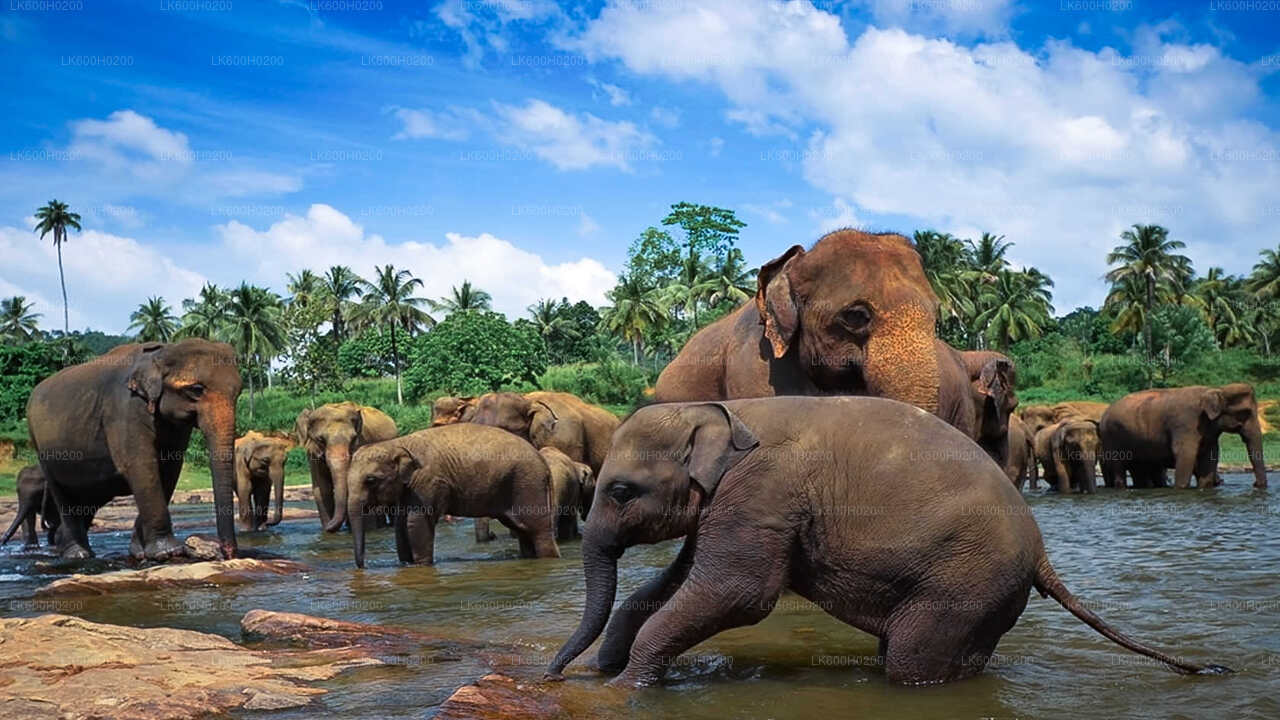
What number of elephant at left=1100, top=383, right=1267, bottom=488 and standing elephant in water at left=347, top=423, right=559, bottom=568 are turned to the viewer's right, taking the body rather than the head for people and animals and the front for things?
1

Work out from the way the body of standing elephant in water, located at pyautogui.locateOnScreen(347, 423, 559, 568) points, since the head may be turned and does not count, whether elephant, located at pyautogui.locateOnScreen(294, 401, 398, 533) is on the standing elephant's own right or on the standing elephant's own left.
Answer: on the standing elephant's own right

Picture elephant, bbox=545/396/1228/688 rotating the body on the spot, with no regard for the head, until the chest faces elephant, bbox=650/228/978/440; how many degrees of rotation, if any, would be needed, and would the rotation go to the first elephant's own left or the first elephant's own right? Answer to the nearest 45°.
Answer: approximately 90° to the first elephant's own right

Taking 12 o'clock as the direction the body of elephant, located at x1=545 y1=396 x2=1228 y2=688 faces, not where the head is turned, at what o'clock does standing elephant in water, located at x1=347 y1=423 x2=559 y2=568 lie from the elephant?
The standing elephant in water is roughly at 2 o'clock from the elephant.

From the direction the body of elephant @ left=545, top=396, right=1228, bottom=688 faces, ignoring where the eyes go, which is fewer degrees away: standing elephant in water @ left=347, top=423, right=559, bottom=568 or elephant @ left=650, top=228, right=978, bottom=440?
the standing elephant in water

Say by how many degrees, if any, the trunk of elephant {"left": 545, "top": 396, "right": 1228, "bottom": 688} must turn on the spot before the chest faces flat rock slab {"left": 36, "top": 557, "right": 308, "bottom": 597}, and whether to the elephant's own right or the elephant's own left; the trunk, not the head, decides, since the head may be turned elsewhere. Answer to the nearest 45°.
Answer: approximately 45° to the elephant's own right

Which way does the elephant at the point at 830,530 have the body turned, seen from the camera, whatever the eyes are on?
to the viewer's left

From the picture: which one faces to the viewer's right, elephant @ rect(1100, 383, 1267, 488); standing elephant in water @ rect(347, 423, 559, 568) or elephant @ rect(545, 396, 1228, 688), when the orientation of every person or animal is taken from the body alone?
elephant @ rect(1100, 383, 1267, 488)

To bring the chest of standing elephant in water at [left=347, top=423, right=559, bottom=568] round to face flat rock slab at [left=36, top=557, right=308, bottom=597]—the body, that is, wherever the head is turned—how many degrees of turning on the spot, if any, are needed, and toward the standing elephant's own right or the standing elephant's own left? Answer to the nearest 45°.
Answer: approximately 45° to the standing elephant's own left

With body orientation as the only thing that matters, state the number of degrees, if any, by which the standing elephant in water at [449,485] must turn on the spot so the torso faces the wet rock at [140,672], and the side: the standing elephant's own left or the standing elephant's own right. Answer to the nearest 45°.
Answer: approximately 90° to the standing elephant's own left

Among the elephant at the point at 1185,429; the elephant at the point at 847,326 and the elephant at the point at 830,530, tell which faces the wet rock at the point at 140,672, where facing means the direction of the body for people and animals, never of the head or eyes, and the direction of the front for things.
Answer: the elephant at the point at 830,530

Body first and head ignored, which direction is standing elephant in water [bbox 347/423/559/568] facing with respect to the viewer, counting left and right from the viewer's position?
facing to the left of the viewer

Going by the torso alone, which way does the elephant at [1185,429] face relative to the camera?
to the viewer's right
